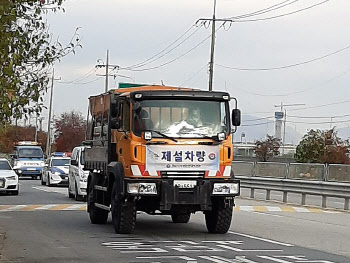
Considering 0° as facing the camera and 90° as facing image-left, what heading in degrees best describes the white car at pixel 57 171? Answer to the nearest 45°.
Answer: approximately 315°

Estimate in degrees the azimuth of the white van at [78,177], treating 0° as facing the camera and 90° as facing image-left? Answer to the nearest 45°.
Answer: approximately 315°

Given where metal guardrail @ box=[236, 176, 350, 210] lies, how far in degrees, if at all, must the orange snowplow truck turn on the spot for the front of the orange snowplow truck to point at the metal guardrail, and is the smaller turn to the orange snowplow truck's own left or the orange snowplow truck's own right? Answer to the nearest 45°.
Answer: approximately 135° to the orange snowplow truck's own left

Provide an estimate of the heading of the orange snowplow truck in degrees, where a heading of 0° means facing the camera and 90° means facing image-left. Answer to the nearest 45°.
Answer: approximately 0°

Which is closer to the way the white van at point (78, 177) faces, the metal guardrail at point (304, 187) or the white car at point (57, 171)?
the metal guardrail
